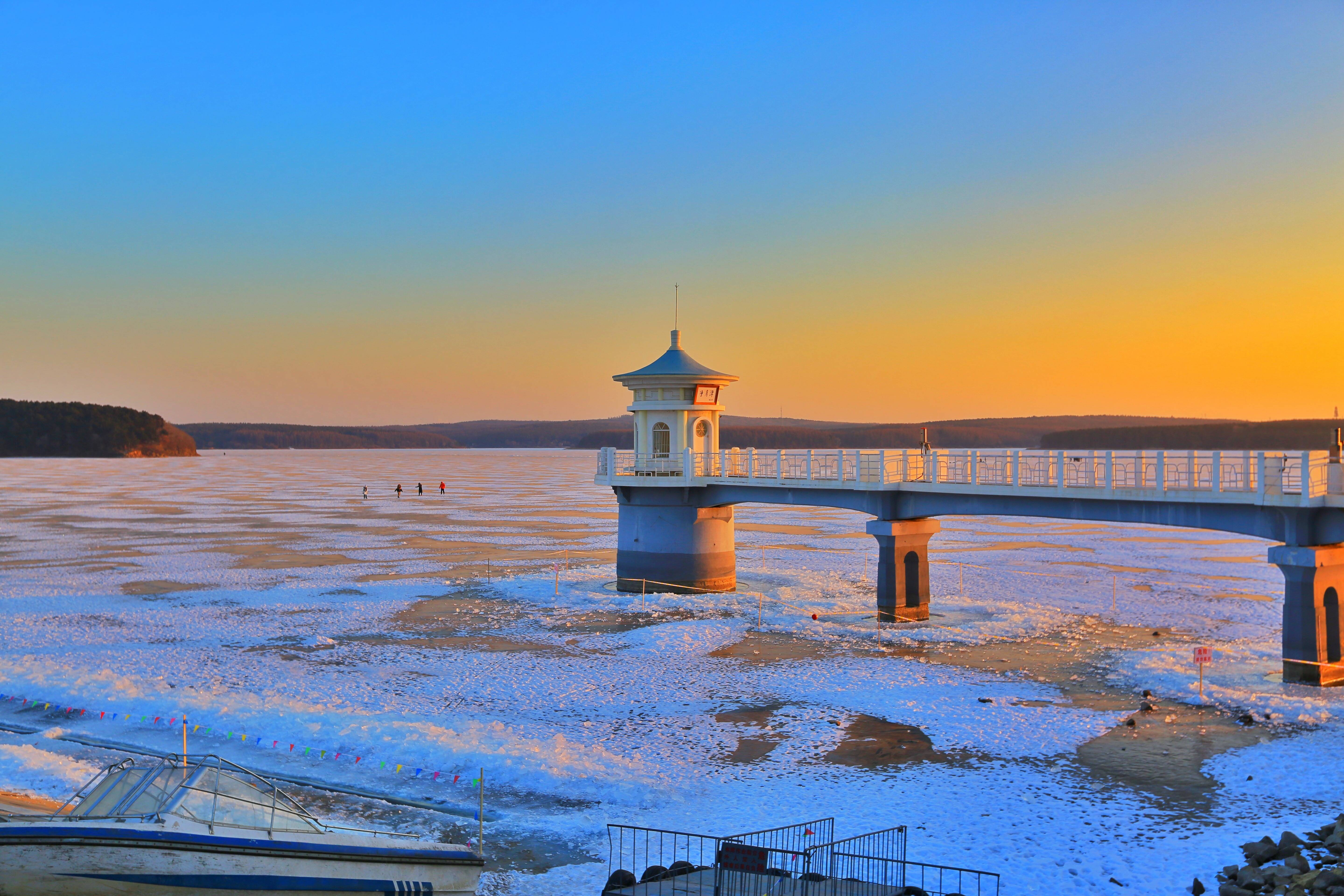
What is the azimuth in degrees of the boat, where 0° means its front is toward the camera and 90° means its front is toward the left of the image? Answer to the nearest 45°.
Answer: approximately 90°

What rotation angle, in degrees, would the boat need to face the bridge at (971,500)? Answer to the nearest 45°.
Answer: approximately 135° to its right

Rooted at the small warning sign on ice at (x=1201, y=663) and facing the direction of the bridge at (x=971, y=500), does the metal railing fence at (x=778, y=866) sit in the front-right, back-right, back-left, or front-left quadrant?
back-left

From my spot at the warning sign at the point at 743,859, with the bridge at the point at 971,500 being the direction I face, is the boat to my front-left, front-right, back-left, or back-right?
back-left

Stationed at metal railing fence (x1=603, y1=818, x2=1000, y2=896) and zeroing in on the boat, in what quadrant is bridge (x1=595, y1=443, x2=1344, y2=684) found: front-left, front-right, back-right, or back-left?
back-right
